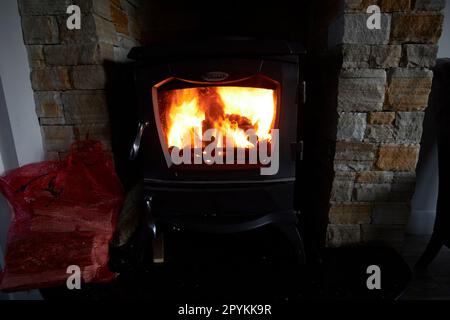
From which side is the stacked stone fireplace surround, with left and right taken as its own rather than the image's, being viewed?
front

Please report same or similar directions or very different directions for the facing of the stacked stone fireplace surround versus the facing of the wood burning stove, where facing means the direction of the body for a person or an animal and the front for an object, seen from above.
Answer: same or similar directions
